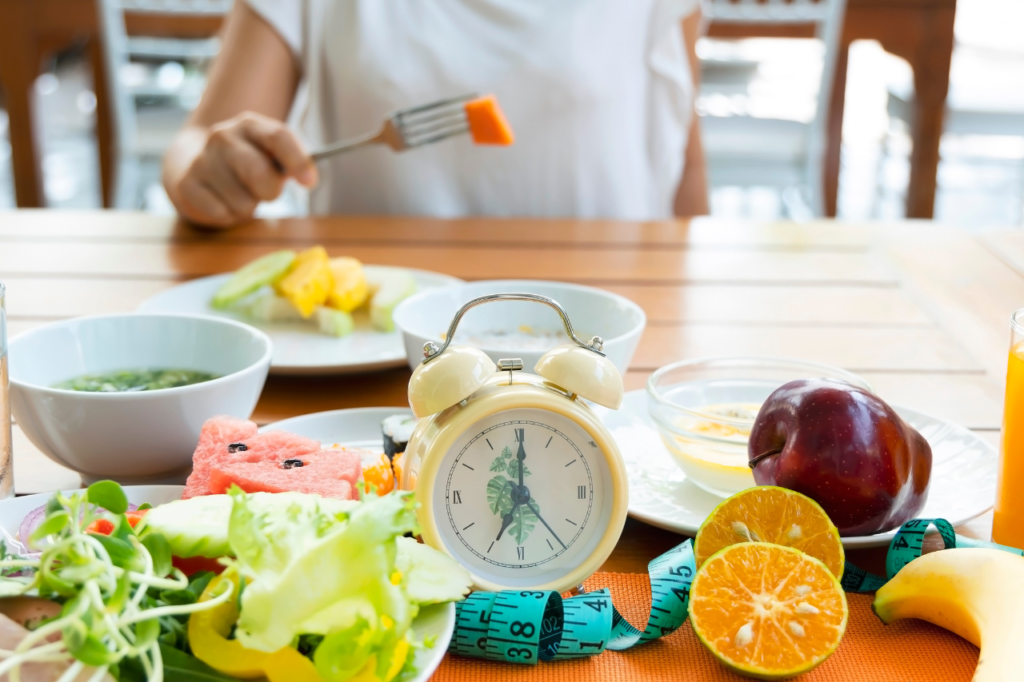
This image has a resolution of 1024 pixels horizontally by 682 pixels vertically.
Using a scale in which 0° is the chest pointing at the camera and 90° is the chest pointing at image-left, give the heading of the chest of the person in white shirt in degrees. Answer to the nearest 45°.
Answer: approximately 0°

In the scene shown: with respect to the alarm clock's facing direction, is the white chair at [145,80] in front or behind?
behind

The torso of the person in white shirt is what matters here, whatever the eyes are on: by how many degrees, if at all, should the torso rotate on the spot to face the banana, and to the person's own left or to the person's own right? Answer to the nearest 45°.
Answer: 0° — they already face it

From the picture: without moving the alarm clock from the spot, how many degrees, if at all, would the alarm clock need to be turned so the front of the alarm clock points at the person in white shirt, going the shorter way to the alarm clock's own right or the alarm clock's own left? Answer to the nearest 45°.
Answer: approximately 180°

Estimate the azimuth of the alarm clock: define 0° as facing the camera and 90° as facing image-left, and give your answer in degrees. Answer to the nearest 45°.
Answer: approximately 0°
